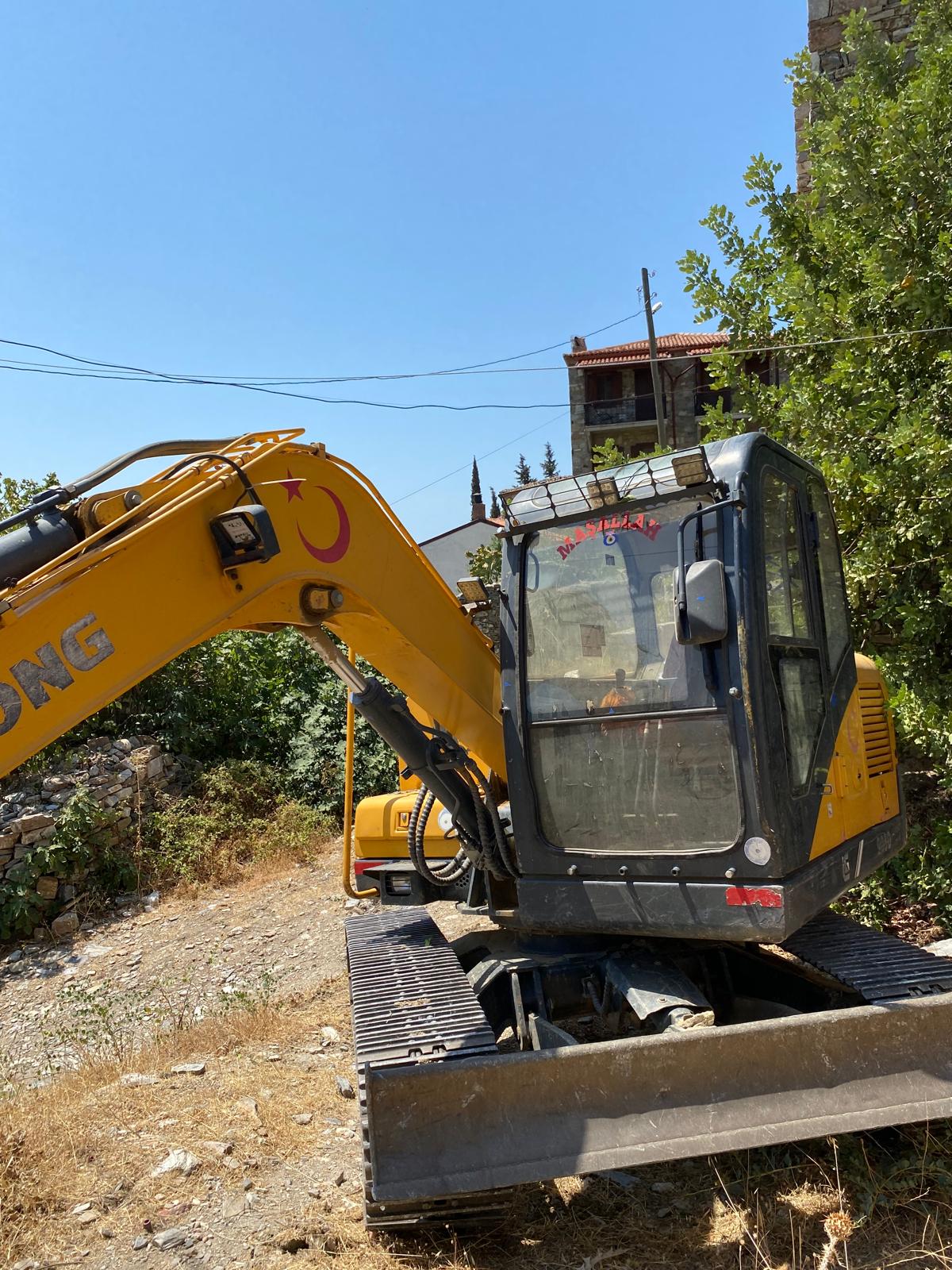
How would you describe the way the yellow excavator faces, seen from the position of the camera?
facing the viewer and to the left of the viewer

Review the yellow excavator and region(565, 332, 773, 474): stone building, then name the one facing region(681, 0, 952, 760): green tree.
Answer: the stone building

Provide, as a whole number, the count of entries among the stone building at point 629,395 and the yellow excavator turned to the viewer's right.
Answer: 0

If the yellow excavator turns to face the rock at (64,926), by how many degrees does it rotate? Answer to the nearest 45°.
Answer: approximately 90° to its right

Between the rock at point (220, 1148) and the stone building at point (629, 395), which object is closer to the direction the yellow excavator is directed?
the rock

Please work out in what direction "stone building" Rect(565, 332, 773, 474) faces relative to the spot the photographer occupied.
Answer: facing the viewer

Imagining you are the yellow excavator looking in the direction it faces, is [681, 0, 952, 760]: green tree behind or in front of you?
behind

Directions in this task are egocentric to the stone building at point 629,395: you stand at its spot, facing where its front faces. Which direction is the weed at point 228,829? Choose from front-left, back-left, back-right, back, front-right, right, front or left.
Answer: front

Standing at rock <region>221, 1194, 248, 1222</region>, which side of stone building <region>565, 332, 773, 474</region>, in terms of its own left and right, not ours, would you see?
front
